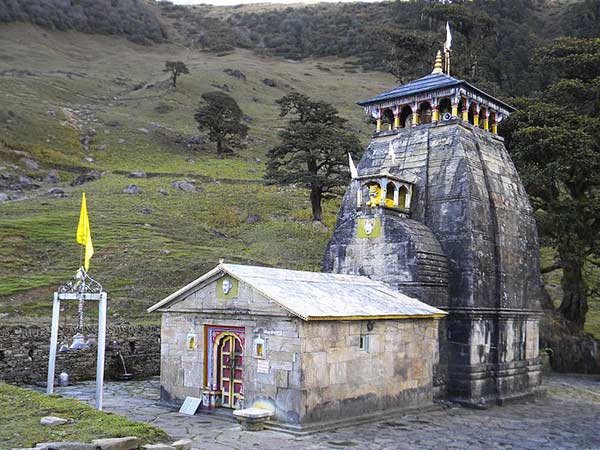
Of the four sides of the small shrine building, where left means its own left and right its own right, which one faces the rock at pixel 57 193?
right

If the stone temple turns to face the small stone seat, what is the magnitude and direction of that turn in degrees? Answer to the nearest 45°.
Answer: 0° — it already faces it

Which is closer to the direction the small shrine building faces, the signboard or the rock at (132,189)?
the signboard

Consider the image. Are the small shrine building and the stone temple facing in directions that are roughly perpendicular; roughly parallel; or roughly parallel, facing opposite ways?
roughly parallel

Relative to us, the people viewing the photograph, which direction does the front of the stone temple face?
facing the viewer and to the left of the viewer

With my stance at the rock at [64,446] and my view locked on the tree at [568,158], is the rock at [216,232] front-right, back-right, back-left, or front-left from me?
front-left

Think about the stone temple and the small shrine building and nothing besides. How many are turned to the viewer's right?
0

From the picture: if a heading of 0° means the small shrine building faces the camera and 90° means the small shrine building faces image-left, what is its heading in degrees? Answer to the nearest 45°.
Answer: approximately 45°

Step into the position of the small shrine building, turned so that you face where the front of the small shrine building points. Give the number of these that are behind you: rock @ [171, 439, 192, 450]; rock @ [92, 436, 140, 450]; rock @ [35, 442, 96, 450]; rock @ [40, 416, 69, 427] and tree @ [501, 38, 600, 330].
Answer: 1

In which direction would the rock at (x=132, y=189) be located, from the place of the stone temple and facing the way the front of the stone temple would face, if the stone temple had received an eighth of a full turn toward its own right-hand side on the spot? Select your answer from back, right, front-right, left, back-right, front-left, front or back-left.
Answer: front-right

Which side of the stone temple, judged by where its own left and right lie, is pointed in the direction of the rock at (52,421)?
front

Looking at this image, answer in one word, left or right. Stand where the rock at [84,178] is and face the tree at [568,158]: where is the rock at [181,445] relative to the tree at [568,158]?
right

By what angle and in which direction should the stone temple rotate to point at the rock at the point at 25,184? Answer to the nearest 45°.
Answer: approximately 90° to its right

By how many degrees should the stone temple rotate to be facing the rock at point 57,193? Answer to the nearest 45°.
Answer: approximately 90° to its right

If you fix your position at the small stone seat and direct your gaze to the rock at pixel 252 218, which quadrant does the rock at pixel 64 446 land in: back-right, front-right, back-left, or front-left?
back-left
